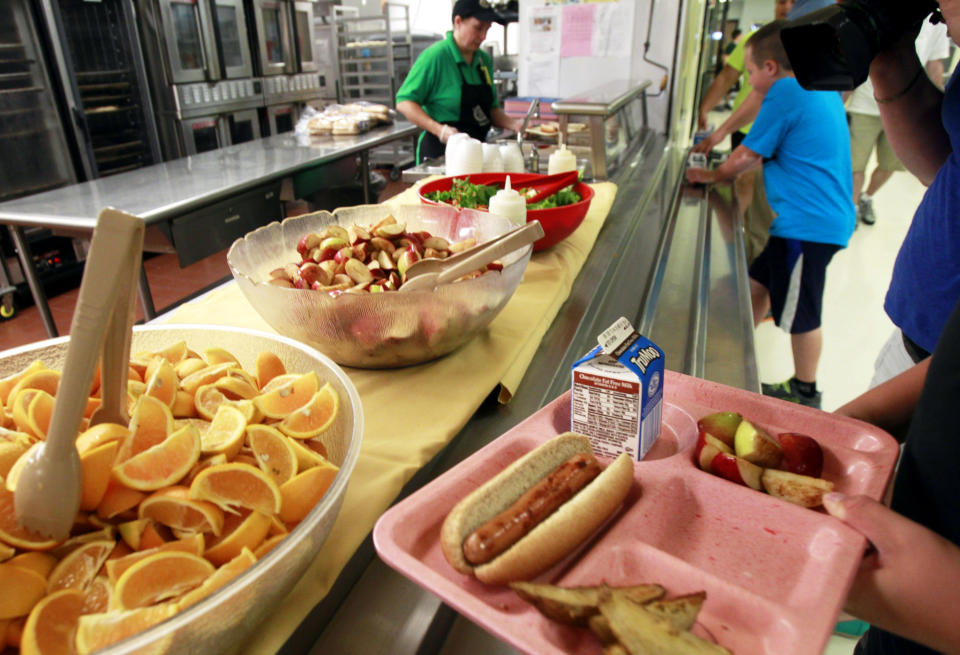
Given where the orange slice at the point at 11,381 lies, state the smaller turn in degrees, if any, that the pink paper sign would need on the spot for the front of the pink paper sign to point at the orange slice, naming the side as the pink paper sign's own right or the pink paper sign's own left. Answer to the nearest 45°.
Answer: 0° — it already faces it

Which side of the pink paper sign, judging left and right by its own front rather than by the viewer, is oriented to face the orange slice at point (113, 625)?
front

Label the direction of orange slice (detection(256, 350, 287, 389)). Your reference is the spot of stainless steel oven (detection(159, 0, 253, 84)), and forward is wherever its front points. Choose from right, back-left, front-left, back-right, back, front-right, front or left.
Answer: front-right

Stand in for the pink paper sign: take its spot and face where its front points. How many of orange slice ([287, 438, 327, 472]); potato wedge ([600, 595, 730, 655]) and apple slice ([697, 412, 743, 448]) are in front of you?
3

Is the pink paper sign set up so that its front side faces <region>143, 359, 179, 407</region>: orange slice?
yes

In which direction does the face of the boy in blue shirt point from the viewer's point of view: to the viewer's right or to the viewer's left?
to the viewer's left

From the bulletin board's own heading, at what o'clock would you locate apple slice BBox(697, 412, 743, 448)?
The apple slice is roughly at 12 o'clock from the bulletin board.

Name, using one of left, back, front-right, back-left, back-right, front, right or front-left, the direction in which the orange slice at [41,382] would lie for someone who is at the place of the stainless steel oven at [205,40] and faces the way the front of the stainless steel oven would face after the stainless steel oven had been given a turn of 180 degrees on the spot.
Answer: back-left

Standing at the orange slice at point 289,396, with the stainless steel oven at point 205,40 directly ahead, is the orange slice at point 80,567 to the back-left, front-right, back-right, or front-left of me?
back-left

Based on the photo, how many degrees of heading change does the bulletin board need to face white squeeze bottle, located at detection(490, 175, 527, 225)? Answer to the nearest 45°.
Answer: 0° — it already faces it
